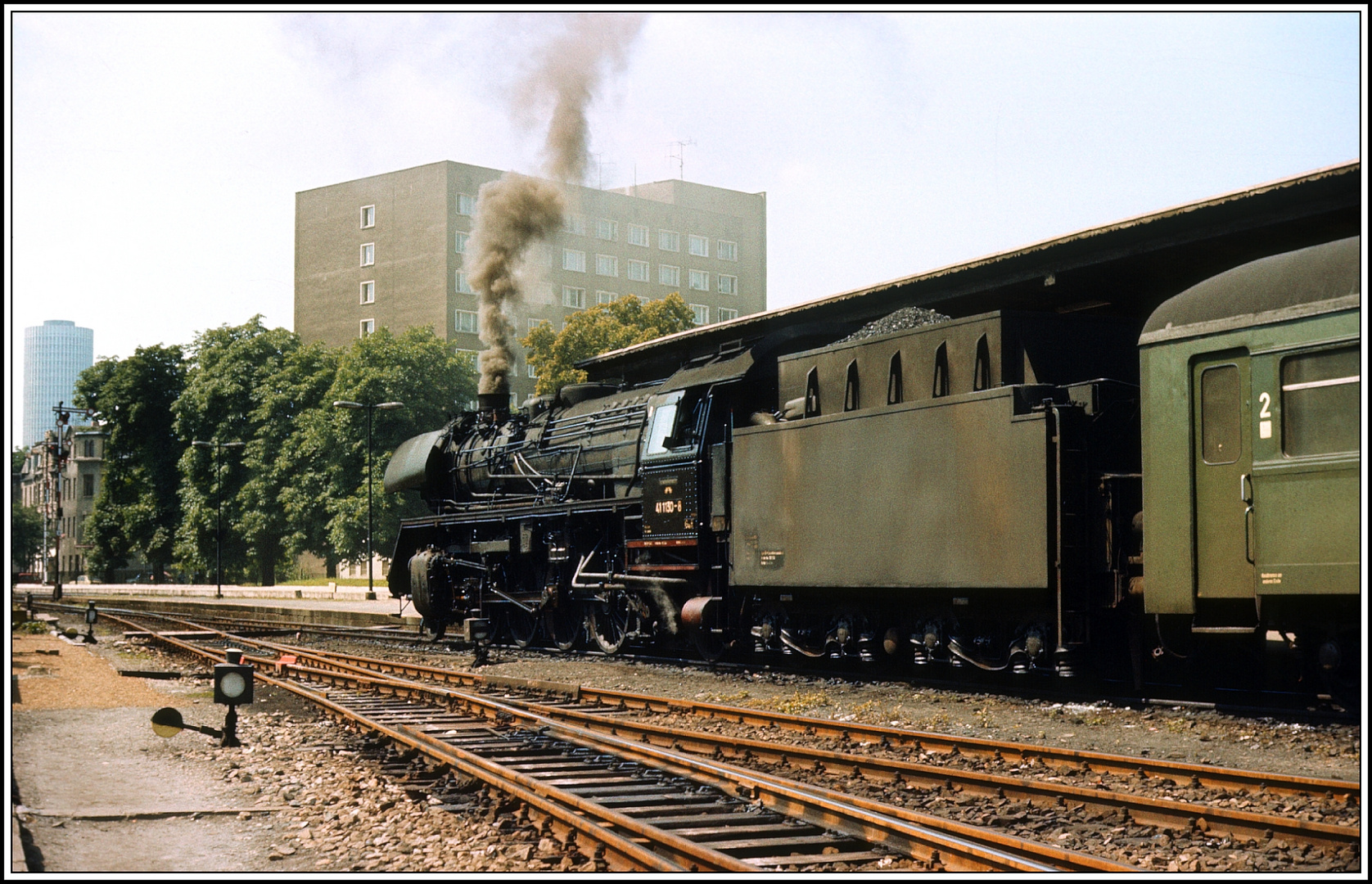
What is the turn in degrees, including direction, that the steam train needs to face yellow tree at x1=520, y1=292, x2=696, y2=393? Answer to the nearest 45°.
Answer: approximately 45° to its right

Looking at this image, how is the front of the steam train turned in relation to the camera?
facing away from the viewer and to the left of the viewer

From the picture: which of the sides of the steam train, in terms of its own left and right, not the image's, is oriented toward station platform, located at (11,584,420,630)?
front

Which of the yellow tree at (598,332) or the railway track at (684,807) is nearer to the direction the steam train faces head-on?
the yellow tree

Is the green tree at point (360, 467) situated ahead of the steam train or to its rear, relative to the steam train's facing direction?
ahead
